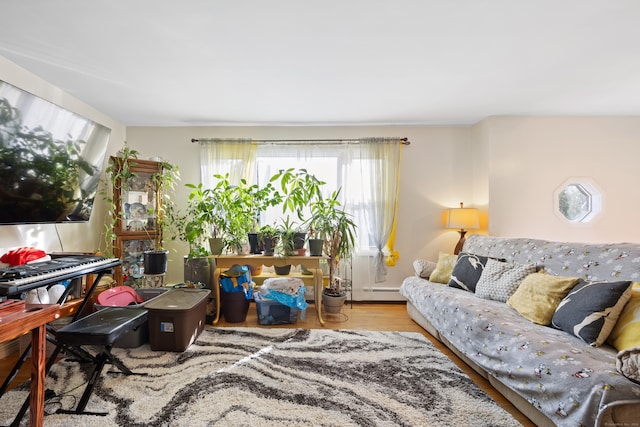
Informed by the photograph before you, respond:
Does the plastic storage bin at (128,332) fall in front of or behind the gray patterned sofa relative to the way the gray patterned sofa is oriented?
in front

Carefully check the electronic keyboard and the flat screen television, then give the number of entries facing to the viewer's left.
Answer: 0

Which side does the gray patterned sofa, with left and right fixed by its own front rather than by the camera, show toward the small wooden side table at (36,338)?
front

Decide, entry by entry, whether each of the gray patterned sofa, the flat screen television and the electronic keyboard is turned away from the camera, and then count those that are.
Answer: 0

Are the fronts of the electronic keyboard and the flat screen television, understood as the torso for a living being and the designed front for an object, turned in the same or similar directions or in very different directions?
same or similar directions

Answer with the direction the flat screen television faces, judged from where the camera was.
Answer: facing the viewer and to the right of the viewer

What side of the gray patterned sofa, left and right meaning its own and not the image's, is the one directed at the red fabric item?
front

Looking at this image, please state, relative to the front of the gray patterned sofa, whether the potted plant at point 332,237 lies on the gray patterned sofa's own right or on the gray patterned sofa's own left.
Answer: on the gray patterned sofa's own right

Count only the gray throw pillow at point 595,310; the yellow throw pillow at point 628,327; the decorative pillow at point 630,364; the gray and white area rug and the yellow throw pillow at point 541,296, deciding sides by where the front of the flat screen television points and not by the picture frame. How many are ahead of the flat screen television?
5

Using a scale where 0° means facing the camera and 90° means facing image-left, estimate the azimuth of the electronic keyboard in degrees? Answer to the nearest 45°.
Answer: approximately 315°

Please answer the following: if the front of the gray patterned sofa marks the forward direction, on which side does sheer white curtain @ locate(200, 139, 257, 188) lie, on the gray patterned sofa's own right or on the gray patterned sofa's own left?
on the gray patterned sofa's own right

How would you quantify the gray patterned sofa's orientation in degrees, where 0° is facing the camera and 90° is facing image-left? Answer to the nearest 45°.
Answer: approximately 45°
